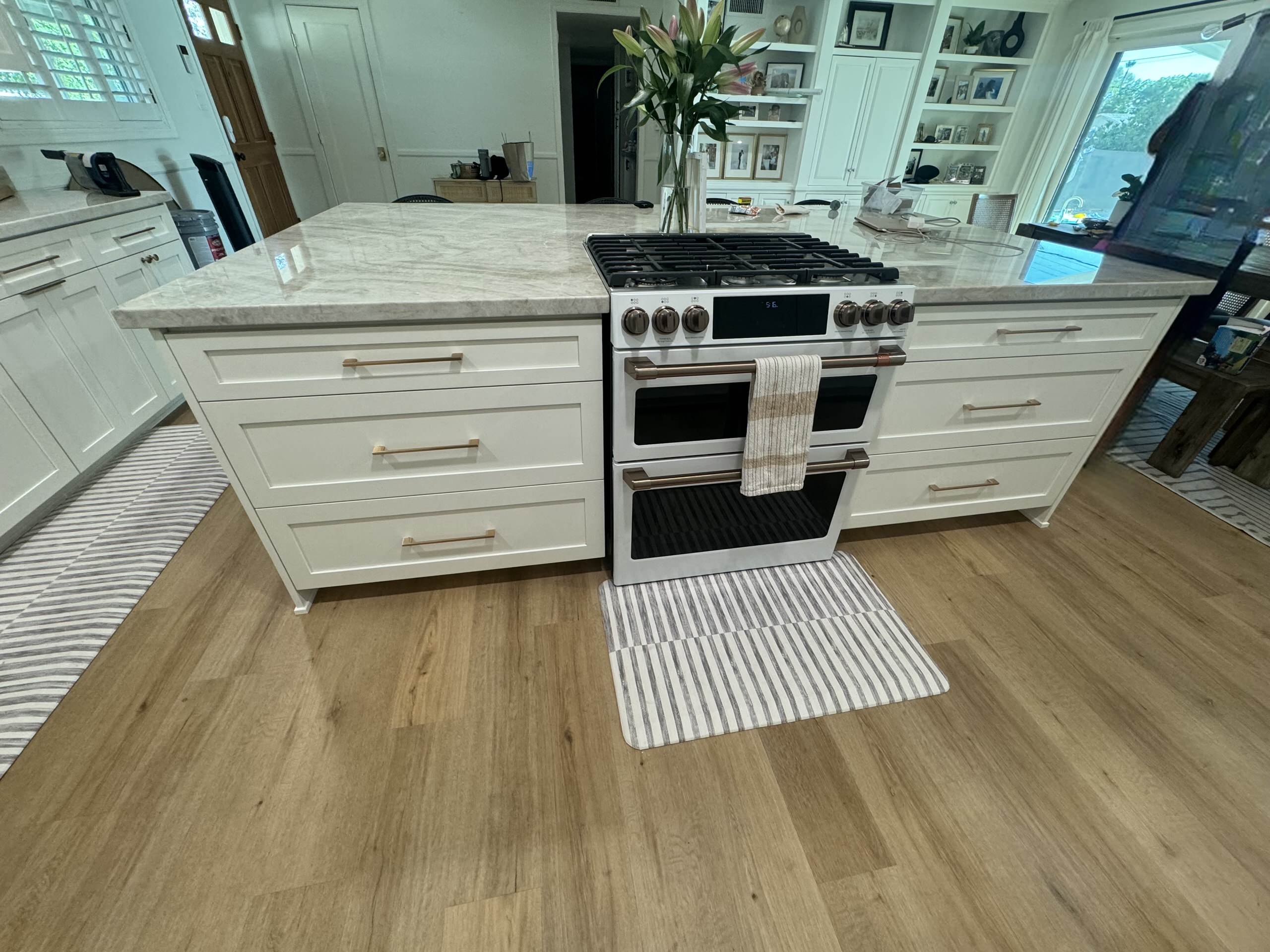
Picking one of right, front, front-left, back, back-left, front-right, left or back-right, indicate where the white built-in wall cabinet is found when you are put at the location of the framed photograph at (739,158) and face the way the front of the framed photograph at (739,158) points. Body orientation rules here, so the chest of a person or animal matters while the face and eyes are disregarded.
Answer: left

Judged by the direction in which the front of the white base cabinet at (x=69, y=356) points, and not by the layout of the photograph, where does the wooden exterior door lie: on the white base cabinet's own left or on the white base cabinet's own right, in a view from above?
on the white base cabinet's own left

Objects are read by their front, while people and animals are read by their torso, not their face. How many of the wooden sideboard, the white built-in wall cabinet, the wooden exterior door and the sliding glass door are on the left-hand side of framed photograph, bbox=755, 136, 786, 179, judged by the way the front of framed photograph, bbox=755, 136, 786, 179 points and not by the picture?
2

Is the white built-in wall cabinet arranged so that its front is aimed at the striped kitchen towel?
yes

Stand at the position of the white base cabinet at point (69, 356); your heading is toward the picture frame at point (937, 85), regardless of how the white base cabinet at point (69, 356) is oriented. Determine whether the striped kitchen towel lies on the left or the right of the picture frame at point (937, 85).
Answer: right

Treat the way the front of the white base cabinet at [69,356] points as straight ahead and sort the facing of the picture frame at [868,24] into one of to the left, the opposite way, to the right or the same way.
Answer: to the right

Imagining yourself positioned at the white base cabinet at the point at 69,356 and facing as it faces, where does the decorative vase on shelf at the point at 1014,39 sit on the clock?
The decorative vase on shelf is roughly at 11 o'clock from the white base cabinet.

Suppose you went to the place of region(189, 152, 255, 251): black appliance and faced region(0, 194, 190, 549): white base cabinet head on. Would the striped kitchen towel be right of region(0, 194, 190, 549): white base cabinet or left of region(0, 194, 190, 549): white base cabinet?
left

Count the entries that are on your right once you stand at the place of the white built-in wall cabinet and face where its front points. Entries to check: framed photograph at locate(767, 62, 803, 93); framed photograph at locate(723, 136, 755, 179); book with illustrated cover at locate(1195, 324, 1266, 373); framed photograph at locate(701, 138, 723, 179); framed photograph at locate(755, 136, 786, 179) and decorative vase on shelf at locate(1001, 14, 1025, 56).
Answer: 4

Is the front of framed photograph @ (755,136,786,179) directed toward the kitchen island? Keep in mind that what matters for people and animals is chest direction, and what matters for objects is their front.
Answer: yes

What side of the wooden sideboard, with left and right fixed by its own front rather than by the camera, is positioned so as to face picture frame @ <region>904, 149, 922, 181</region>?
left

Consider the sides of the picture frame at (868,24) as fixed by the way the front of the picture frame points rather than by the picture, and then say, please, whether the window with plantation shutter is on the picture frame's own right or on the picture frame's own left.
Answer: on the picture frame's own right

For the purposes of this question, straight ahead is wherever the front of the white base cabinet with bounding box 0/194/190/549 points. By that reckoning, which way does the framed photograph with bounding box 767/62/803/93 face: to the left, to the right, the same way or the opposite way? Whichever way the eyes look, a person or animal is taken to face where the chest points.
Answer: to the right

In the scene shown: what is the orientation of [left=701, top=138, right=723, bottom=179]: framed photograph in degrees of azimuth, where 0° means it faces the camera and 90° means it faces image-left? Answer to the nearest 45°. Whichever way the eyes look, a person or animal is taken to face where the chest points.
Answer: approximately 0°

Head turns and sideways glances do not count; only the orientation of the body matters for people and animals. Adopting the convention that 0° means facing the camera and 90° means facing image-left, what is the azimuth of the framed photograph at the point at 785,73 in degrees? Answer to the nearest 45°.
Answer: approximately 0°
